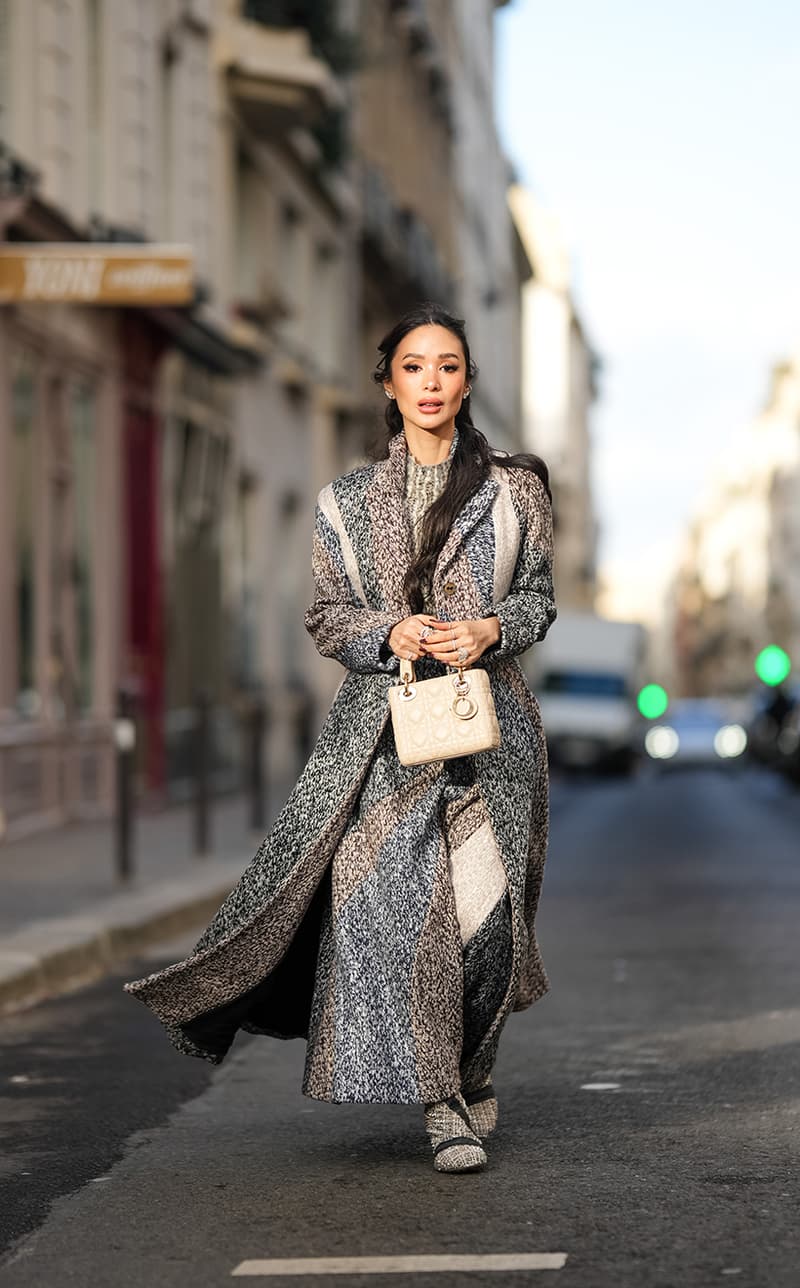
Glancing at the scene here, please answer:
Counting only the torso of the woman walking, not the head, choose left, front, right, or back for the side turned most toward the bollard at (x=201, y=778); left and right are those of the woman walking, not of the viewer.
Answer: back

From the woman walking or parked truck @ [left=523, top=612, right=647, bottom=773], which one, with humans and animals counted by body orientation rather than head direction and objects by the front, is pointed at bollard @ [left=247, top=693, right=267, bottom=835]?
the parked truck

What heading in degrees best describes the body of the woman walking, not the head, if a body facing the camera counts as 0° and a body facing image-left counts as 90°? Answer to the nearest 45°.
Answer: approximately 0°

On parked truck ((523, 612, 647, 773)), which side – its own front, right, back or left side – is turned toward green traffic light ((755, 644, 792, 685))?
left

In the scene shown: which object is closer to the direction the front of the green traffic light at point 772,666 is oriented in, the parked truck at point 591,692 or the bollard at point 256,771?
the bollard

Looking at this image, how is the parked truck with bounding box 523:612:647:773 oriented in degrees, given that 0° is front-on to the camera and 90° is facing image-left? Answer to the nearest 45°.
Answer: approximately 0°

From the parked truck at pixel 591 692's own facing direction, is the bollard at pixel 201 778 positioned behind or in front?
in front

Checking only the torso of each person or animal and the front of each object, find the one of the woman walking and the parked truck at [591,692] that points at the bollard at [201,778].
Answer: the parked truck

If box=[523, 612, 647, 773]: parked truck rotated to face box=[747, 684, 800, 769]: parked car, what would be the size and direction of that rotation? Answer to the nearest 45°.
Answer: approximately 45° to its left

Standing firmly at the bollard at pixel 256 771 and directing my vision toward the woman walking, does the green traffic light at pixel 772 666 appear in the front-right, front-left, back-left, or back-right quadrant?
back-left

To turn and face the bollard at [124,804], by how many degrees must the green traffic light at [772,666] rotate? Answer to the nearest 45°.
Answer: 0° — it already faces it

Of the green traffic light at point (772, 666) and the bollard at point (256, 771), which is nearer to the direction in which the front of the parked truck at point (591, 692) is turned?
the bollard
